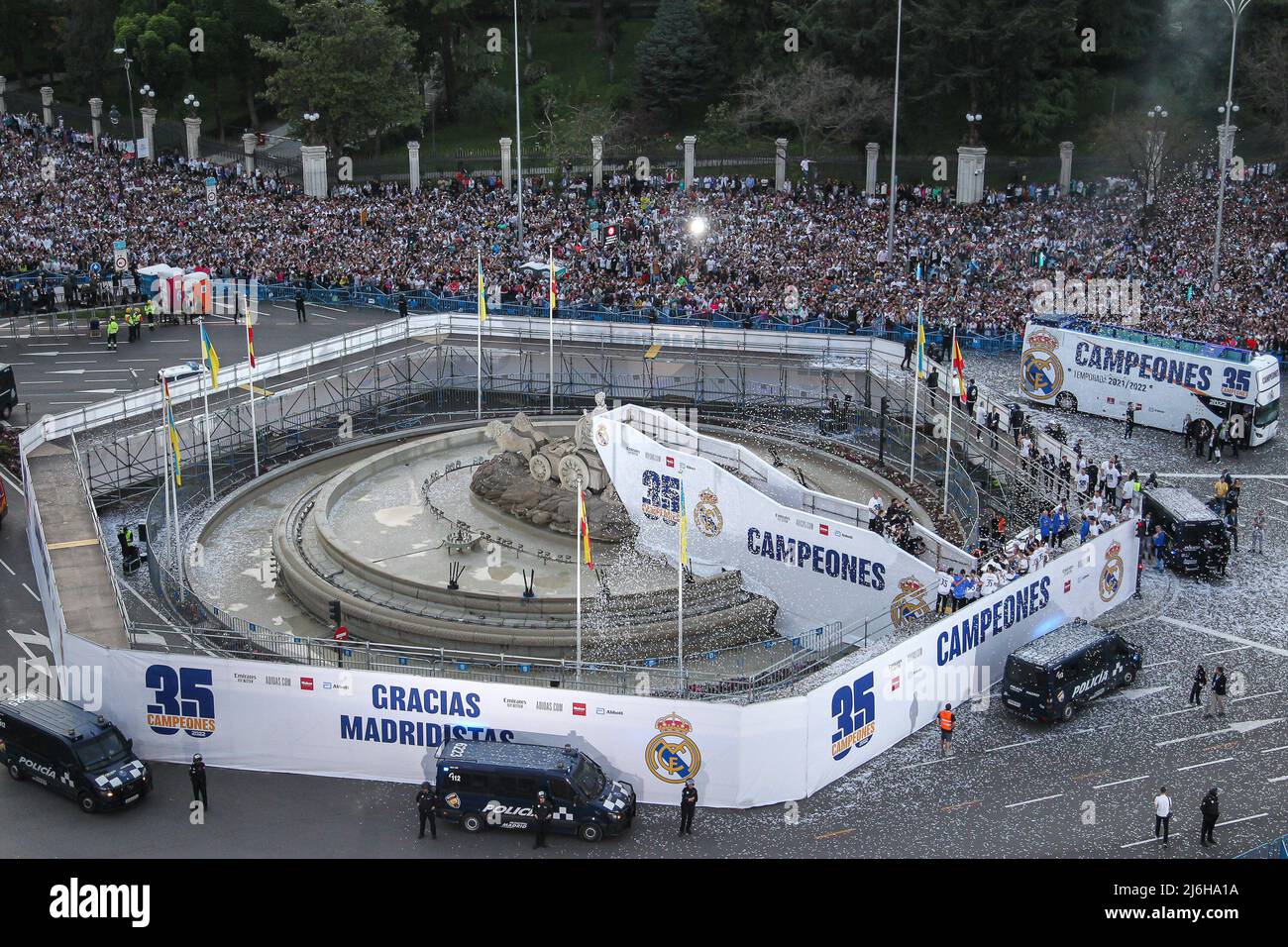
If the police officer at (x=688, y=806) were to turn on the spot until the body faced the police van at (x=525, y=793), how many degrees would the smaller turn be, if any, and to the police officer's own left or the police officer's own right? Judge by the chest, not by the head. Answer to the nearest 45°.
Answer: approximately 90° to the police officer's own right

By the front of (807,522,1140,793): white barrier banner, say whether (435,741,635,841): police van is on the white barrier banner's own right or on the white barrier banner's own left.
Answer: on the white barrier banner's own right

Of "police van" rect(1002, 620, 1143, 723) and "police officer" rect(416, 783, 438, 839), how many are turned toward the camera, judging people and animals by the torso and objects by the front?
1

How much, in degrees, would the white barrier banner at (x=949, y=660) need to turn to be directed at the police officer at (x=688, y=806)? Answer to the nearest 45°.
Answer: approximately 90° to its right

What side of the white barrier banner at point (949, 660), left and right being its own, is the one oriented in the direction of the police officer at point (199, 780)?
right

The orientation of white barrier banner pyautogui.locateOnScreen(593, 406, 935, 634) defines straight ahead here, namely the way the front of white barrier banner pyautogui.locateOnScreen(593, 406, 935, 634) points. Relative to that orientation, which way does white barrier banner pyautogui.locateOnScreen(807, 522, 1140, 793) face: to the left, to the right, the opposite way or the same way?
to the left

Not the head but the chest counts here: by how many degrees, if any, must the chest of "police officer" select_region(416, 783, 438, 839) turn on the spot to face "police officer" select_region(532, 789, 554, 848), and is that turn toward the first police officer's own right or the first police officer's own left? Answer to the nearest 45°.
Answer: approximately 90° to the first police officer's own left

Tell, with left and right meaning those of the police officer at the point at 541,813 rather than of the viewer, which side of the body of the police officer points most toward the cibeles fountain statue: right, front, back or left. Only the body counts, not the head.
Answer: back

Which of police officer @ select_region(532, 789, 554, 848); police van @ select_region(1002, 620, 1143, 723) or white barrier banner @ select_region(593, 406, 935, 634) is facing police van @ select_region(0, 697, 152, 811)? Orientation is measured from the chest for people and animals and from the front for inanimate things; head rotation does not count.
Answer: the white barrier banner

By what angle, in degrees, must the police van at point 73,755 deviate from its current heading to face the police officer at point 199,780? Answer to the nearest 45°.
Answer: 0° — it already faces them

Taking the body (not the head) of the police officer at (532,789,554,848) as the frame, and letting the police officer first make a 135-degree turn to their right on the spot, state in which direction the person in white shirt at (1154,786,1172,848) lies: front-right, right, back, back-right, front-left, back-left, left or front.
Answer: back-right

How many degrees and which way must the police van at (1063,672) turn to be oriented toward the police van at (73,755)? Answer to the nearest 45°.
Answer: approximately 180°

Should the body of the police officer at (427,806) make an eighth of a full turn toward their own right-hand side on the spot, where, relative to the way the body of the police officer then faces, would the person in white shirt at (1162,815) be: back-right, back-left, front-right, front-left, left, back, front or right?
back-left
